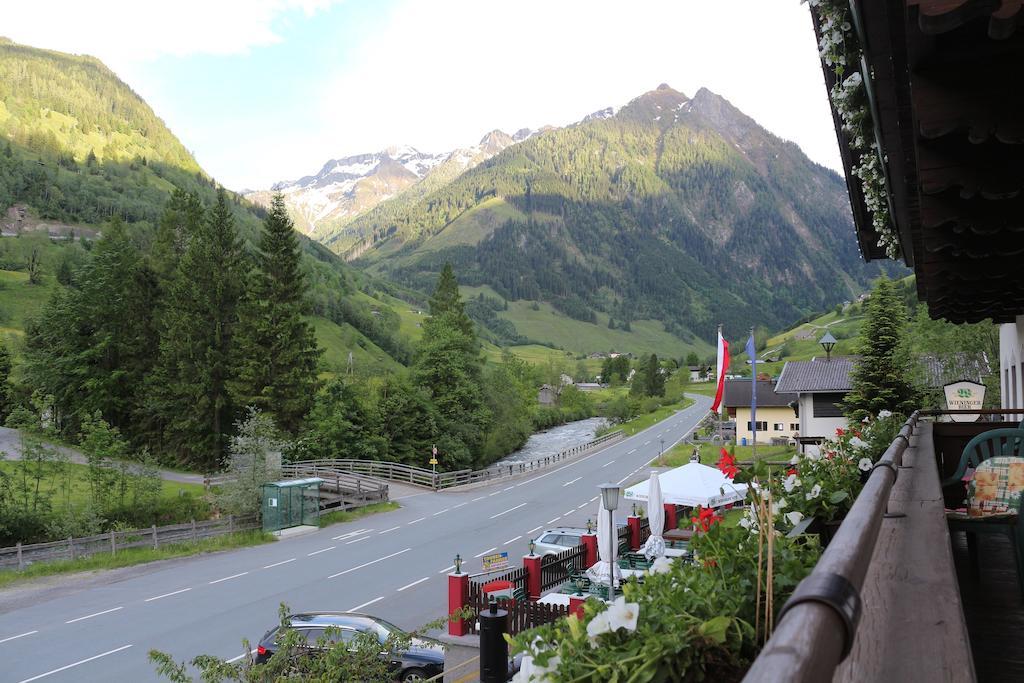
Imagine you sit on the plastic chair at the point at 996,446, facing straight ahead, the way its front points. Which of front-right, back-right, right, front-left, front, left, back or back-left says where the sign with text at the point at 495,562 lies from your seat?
right

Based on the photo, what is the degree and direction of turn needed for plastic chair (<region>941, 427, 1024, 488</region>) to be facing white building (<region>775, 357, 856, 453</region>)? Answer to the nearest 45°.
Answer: approximately 135° to its right

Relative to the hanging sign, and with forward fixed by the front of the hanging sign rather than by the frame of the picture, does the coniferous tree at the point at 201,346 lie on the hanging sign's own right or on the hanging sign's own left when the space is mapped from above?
on the hanging sign's own right

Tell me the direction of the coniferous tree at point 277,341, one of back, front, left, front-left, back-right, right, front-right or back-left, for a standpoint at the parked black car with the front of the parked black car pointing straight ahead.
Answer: left

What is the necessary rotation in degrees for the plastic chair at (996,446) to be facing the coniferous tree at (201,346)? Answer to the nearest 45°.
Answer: approximately 90° to its right

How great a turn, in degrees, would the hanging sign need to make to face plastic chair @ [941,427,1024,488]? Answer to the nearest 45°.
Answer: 0° — it already faces it

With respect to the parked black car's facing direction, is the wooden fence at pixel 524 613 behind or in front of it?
in front

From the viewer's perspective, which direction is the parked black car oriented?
to the viewer's right

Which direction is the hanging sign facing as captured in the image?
toward the camera

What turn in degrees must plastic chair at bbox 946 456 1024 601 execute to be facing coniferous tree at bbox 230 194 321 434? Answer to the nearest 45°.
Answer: approximately 90° to its right

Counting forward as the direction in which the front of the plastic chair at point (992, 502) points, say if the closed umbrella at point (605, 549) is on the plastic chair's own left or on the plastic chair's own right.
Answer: on the plastic chair's own right

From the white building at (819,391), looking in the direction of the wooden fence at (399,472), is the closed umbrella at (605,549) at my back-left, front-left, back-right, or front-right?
front-left

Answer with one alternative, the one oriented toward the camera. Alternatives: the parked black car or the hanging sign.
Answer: the hanging sign

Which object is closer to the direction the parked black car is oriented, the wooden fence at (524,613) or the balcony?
the wooden fence

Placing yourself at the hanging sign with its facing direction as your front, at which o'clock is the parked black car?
The parked black car is roughly at 1 o'clock from the hanging sign.
